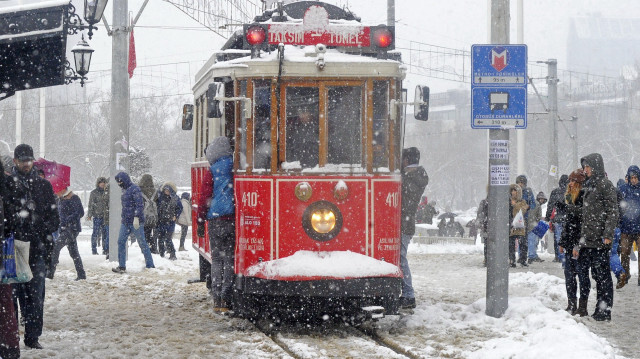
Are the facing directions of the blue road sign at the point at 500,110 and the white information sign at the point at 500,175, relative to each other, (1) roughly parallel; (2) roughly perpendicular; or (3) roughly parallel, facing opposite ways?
roughly parallel

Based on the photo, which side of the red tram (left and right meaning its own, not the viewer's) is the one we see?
front

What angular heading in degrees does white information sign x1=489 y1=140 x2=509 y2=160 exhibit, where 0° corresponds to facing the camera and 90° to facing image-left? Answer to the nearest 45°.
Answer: approximately 0°

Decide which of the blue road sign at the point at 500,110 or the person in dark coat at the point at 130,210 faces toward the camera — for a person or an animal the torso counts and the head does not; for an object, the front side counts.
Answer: the blue road sign

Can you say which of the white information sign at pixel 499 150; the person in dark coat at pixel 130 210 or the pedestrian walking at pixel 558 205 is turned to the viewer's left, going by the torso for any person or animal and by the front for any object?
the person in dark coat

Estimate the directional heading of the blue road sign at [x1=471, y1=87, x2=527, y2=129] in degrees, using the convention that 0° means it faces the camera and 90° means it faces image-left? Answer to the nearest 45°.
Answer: approximately 0°

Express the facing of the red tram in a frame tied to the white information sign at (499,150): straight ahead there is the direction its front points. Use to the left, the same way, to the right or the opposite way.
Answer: the same way

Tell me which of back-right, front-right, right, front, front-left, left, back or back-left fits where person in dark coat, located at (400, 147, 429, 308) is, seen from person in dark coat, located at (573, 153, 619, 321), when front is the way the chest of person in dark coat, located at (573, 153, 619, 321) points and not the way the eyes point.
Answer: front-right

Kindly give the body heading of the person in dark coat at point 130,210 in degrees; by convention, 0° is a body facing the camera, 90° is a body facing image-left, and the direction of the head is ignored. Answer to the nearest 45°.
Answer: approximately 90°

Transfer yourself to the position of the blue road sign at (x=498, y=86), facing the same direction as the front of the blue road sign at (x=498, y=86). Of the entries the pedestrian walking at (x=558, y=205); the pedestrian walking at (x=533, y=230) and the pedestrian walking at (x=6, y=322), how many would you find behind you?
2

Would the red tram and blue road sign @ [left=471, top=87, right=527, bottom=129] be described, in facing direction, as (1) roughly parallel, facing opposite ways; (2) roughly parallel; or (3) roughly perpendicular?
roughly parallel

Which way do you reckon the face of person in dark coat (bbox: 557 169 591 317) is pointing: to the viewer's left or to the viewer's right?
to the viewer's left
